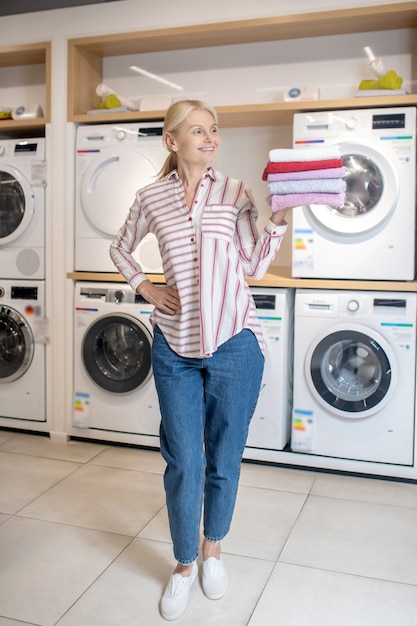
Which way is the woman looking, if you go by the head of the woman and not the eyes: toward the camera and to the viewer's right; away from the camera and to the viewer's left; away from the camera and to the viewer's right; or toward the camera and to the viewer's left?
toward the camera and to the viewer's right

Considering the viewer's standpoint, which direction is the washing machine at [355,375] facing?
facing the viewer

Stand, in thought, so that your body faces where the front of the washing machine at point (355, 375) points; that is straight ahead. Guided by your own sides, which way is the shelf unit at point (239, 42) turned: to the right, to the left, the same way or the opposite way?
the same way

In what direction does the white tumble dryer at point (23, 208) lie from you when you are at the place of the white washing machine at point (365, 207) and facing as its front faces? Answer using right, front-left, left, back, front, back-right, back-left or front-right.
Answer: right

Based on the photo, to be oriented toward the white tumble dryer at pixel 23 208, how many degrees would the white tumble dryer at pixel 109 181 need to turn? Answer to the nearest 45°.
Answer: approximately 135° to its right

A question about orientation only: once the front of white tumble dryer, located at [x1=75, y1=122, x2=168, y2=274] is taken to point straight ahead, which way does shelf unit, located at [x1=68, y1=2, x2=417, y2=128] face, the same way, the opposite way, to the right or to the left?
the same way

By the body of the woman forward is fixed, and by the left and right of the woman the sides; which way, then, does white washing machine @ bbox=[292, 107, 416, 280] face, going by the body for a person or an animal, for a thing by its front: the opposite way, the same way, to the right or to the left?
the same way

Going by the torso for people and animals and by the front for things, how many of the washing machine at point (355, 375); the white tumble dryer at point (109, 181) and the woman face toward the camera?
3

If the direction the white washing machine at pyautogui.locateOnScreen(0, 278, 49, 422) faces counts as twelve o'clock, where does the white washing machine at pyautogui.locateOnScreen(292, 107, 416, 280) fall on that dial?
the white washing machine at pyautogui.locateOnScreen(292, 107, 416, 280) is roughly at 10 o'clock from the white washing machine at pyautogui.locateOnScreen(0, 278, 49, 422).

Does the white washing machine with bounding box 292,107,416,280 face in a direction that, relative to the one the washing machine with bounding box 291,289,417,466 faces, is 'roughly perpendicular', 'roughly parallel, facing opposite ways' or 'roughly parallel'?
roughly parallel

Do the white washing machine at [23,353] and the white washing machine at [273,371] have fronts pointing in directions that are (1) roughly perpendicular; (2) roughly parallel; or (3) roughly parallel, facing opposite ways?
roughly parallel

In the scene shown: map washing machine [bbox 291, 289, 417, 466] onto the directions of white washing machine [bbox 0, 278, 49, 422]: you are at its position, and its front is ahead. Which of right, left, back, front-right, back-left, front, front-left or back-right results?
front-left

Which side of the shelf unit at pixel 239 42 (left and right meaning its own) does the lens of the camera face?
front

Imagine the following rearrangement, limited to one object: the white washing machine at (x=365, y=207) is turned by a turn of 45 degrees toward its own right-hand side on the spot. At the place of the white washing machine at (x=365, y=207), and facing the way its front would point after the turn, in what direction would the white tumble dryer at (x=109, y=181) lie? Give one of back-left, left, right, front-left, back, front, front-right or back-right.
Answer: front-right
